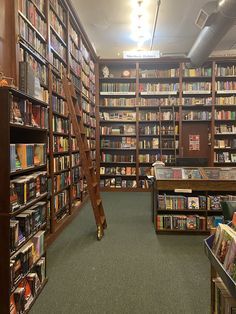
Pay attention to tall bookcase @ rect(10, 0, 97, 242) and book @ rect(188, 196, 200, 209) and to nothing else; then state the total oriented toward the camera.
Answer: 1

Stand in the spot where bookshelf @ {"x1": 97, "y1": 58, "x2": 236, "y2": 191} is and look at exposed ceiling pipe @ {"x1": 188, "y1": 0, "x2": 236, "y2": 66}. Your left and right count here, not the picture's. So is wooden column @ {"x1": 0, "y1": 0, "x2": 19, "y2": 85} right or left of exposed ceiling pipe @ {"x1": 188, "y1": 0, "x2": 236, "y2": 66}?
right

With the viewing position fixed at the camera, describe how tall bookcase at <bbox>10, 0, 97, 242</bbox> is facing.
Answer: facing to the right of the viewer

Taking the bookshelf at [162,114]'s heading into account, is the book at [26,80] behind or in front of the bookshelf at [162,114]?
in front

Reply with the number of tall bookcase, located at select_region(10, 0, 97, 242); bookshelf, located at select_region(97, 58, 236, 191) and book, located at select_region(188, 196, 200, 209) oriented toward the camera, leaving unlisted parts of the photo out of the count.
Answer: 2

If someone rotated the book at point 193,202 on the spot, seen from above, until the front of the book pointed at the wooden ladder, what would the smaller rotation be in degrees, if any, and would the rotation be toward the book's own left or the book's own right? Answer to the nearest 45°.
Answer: approximately 90° to the book's own right

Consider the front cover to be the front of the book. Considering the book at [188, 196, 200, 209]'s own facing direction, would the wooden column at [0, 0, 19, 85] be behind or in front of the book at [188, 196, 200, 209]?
in front

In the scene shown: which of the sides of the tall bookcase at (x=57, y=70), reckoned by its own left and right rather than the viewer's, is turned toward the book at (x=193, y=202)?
front

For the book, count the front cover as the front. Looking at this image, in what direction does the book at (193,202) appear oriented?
toward the camera

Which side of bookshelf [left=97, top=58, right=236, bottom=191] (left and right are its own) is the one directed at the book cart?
front

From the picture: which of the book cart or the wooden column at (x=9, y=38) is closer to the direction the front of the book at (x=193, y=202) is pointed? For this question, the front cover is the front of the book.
the book cart

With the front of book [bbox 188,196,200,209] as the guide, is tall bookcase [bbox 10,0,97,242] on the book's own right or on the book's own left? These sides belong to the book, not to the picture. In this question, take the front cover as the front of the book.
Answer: on the book's own right

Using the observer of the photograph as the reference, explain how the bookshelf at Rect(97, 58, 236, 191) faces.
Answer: facing the viewer
